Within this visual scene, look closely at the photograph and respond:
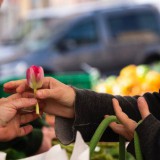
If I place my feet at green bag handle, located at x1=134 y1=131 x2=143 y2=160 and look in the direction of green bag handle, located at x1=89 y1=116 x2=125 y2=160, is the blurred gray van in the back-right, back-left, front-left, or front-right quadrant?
front-right

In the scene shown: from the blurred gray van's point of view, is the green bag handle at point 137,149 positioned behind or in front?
in front
